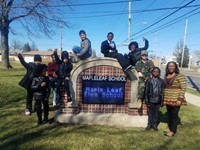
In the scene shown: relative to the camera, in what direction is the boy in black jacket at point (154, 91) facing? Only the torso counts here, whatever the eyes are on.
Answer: toward the camera

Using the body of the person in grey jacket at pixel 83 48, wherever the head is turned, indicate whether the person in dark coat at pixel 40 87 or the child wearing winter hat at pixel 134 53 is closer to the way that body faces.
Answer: the person in dark coat

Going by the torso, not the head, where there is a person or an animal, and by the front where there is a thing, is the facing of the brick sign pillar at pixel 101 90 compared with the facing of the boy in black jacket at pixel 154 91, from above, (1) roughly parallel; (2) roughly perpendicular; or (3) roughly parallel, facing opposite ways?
roughly parallel

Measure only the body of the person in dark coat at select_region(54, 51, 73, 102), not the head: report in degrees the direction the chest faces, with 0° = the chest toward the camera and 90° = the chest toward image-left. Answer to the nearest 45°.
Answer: approximately 0°

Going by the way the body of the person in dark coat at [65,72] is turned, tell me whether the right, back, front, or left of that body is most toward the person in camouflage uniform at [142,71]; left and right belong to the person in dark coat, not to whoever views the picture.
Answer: left

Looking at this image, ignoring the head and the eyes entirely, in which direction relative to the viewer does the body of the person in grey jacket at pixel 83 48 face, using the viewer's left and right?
facing the viewer and to the left of the viewer

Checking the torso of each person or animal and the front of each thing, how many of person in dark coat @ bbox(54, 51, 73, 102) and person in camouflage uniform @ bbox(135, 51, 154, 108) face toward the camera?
2

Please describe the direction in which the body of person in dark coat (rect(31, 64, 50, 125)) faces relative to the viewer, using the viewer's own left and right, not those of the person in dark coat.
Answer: facing the viewer and to the right of the viewer

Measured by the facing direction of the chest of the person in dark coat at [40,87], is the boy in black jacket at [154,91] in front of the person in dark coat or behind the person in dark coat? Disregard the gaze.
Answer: in front
